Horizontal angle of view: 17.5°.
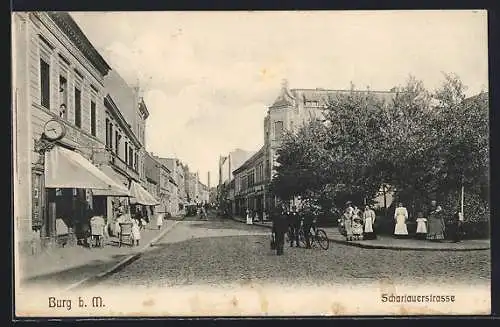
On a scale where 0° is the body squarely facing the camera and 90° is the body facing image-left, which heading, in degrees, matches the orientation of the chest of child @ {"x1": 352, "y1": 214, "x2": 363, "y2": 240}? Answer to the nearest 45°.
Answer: approximately 0°
